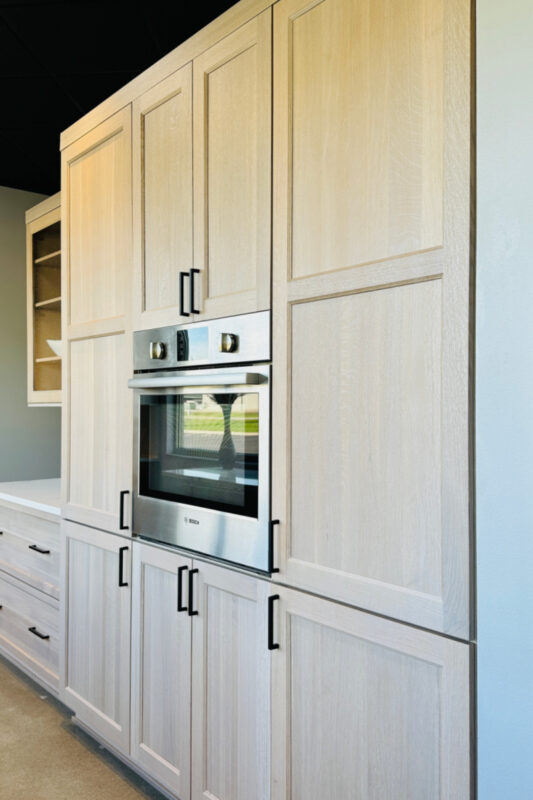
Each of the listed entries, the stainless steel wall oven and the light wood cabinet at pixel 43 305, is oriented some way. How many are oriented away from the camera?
0

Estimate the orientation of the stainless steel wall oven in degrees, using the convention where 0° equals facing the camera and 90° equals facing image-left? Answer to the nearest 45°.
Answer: approximately 45°

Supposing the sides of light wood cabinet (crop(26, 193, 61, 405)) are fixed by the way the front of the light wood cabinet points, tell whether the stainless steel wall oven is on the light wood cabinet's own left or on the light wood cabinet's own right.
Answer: on the light wood cabinet's own left

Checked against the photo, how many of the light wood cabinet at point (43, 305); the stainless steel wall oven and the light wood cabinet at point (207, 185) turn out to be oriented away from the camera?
0

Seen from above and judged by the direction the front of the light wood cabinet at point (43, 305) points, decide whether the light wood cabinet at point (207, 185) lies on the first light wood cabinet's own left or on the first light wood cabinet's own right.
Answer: on the first light wood cabinet's own left

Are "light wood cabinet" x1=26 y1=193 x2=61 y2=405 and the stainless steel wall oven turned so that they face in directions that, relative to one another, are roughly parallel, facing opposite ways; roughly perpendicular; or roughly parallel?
roughly parallel

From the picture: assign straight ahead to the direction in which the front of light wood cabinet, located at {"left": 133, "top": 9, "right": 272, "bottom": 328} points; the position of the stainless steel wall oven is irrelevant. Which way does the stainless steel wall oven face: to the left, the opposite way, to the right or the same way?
the same way

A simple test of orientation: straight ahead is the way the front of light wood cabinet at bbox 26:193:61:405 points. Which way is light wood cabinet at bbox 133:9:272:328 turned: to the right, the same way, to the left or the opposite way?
the same way

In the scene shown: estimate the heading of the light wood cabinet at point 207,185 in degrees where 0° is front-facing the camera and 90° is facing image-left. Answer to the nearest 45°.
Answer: approximately 45°

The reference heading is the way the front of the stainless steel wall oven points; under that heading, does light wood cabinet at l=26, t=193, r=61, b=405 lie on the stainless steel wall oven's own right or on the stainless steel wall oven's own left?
on the stainless steel wall oven's own right
